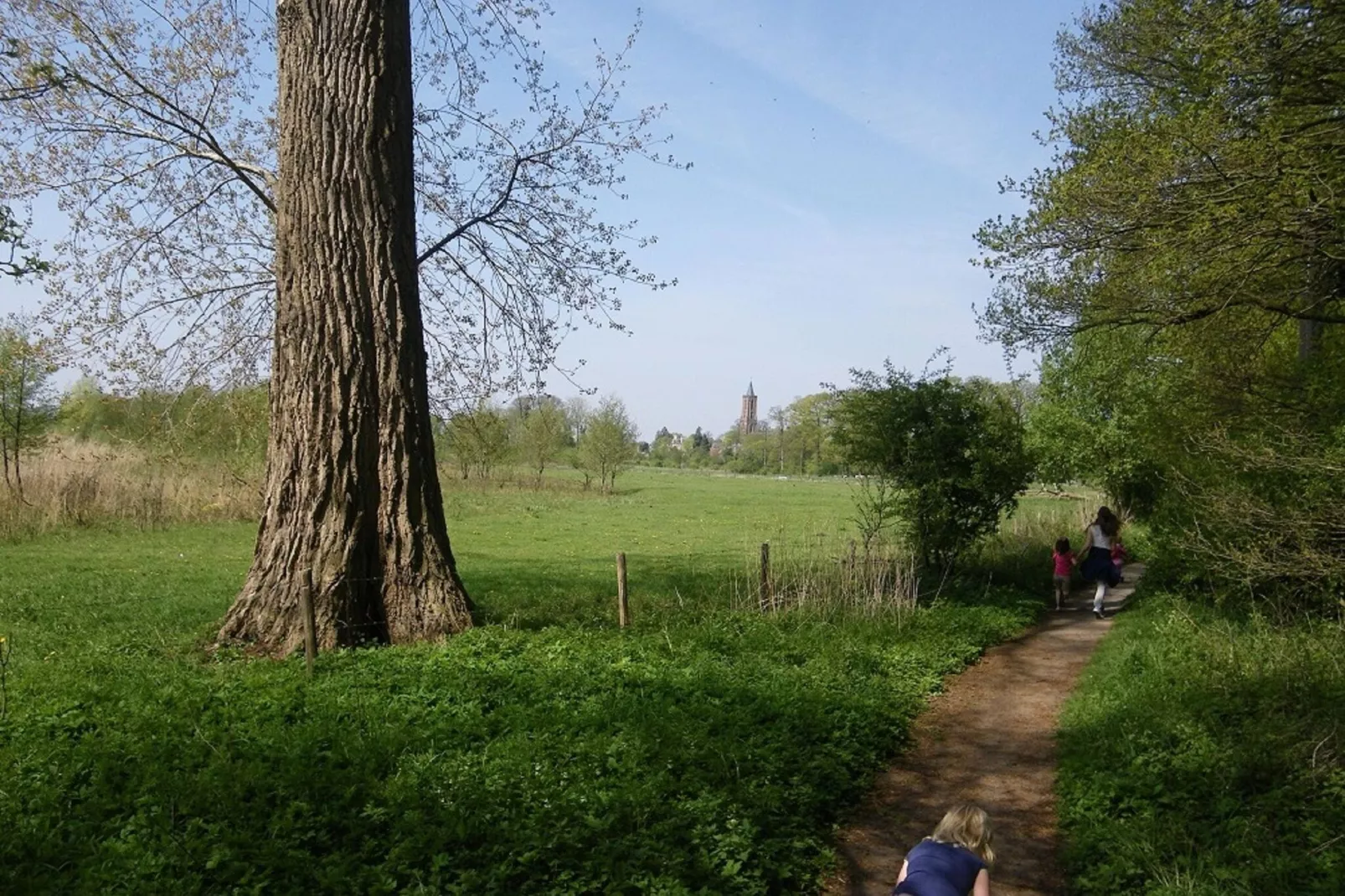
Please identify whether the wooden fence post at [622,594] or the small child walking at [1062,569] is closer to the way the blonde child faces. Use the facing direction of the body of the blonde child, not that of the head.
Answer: the small child walking

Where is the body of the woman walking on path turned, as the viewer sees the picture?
away from the camera

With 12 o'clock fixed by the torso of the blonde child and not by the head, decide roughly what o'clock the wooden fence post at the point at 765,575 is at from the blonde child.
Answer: The wooden fence post is roughly at 10 o'clock from the blonde child.

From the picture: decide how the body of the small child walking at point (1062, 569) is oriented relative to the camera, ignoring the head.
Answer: away from the camera

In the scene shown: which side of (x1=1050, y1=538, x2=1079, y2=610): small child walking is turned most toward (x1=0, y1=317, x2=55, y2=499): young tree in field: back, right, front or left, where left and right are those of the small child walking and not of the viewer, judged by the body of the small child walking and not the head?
left

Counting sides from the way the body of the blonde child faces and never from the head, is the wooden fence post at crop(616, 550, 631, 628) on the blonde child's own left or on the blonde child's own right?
on the blonde child's own left

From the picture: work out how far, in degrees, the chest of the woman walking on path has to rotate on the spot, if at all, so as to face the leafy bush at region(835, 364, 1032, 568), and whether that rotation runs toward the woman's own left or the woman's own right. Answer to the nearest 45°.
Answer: approximately 90° to the woman's own left

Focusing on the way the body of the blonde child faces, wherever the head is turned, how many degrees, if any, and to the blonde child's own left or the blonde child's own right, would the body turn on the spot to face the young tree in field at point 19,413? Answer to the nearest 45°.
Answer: approximately 90° to the blonde child's own left

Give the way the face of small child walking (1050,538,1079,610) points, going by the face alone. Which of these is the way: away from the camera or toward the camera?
away from the camera

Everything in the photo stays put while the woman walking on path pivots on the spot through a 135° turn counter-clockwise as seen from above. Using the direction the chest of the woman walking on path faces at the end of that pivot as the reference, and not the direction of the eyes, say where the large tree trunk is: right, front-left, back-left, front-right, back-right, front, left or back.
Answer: front

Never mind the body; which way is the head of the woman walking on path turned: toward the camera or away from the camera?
away from the camera

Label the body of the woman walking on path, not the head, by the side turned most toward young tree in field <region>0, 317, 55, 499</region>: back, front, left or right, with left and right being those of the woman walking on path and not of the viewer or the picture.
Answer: left

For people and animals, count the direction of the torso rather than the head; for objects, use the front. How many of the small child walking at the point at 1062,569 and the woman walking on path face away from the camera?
2
